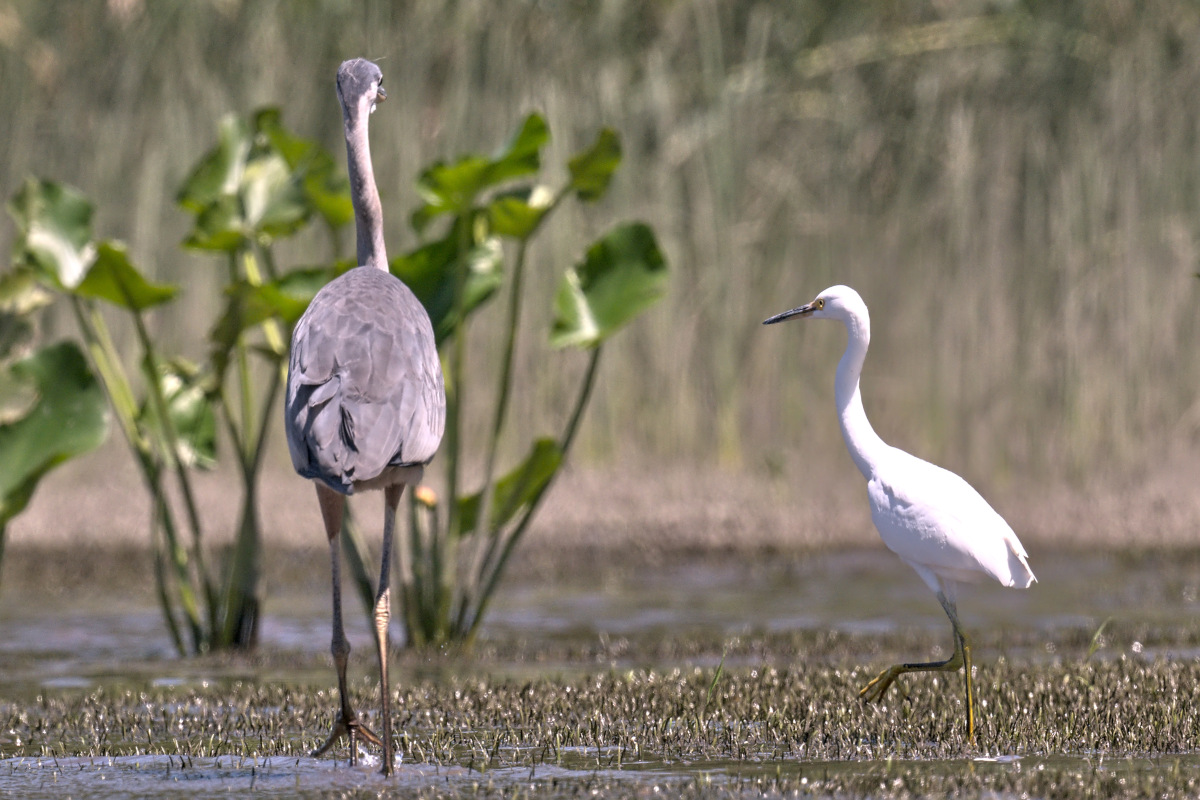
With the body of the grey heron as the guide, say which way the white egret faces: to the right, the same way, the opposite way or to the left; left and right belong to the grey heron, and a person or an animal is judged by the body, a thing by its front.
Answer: to the left

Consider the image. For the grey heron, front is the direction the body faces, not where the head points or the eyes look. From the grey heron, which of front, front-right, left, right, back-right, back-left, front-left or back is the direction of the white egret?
right

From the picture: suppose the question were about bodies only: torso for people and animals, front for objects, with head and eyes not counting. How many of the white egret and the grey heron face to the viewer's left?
1

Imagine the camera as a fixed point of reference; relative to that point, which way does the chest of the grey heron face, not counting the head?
away from the camera

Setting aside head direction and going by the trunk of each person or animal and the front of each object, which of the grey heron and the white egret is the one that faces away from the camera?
the grey heron

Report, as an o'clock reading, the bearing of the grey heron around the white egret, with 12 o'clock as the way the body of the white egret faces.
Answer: The grey heron is roughly at 11 o'clock from the white egret.

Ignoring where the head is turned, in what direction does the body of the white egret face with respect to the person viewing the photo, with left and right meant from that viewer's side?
facing to the left of the viewer

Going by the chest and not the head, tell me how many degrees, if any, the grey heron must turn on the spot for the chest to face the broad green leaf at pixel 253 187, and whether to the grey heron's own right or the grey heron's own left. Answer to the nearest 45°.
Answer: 0° — it already faces it
